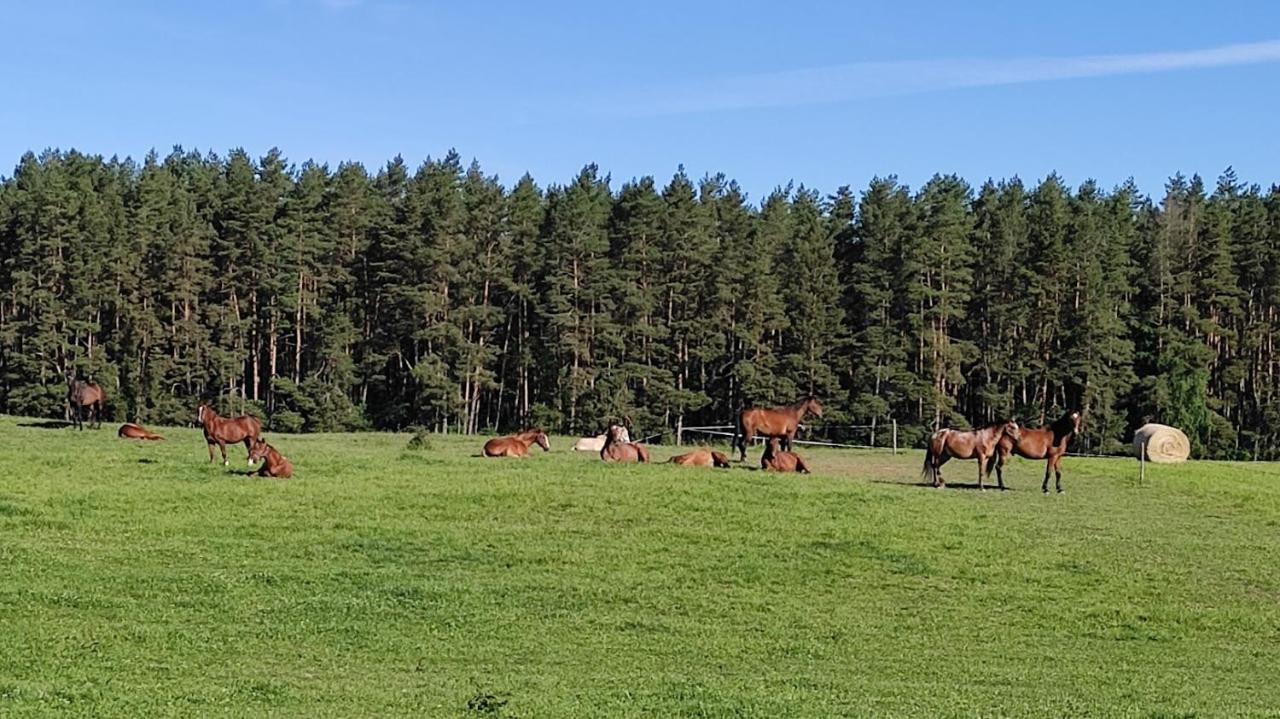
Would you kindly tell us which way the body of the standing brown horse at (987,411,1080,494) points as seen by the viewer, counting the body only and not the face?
to the viewer's right

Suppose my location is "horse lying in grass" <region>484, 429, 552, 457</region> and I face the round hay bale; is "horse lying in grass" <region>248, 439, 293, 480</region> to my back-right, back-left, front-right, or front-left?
back-right

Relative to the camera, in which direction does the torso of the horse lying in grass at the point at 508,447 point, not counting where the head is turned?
to the viewer's right

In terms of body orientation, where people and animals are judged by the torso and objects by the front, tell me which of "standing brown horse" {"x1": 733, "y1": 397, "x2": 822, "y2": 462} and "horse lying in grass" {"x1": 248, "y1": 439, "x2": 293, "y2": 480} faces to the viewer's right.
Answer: the standing brown horse

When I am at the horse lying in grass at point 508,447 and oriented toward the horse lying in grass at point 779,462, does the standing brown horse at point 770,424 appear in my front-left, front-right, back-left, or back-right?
front-left

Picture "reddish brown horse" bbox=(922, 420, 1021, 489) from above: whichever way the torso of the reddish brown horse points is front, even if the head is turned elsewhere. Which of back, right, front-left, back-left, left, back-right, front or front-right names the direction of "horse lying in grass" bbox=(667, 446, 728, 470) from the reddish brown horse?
back

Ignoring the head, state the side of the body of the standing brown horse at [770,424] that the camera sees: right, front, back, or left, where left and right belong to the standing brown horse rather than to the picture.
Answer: right

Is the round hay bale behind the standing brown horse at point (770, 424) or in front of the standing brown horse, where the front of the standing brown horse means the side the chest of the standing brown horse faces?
in front

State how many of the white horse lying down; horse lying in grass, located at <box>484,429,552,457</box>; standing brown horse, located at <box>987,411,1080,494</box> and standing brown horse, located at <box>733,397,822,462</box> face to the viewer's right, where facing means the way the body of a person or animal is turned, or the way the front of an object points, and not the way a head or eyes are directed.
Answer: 4

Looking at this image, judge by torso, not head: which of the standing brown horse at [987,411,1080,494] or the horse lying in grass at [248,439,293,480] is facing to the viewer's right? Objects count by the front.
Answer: the standing brown horse

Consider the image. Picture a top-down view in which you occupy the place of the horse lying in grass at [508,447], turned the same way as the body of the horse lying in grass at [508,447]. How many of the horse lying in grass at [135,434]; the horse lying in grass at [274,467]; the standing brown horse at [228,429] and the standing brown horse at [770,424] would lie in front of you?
1

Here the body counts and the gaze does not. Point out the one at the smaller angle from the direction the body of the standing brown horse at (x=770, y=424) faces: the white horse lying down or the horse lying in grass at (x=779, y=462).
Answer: the horse lying in grass

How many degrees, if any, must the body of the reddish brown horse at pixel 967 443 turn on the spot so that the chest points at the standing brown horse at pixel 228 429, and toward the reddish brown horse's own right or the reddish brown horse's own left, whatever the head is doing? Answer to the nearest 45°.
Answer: approximately 180°
